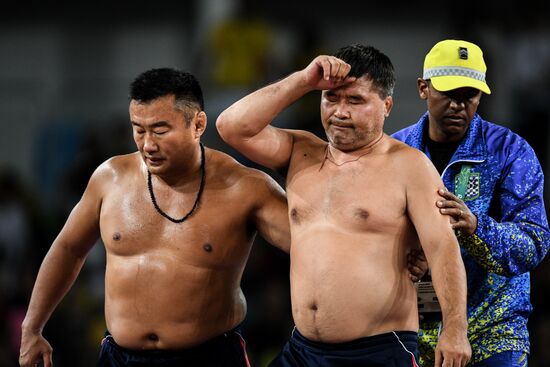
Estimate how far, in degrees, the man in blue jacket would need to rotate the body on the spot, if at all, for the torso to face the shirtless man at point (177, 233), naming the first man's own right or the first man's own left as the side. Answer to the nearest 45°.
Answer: approximately 45° to the first man's own right

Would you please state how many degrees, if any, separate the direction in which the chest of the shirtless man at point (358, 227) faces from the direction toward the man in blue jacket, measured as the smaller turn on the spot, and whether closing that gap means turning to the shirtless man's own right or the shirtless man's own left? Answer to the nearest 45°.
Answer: approximately 180°

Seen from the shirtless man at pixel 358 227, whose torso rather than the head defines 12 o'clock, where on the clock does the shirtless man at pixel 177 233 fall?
the shirtless man at pixel 177 233 is roughly at 2 o'clock from the shirtless man at pixel 358 227.

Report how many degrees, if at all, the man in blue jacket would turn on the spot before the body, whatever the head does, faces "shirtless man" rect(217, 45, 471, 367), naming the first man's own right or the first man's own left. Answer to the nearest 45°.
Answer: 0° — they already face them

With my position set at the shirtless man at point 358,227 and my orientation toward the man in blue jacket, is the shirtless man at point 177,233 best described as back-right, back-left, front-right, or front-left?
back-left

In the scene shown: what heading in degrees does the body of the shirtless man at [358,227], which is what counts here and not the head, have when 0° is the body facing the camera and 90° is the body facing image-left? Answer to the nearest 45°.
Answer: approximately 45°

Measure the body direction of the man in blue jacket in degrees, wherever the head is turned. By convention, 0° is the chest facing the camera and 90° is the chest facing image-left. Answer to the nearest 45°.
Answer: approximately 45°
